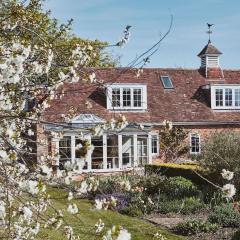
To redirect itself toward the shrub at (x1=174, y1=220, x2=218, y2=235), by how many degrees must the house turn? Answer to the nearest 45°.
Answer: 0° — it already faces it

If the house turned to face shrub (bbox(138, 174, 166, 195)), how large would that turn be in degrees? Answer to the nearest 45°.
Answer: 0° — it already faces it

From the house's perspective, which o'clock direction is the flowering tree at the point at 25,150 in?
The flowering tree is roughly at 12 o'clock from the house.

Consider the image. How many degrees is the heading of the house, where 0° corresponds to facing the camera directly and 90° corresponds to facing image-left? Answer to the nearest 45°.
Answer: approximately 0°

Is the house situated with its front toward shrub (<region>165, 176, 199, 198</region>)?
yes

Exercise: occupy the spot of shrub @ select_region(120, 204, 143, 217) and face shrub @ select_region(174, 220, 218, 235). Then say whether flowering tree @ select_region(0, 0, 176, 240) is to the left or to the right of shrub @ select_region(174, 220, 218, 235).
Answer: right

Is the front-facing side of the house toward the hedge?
yes

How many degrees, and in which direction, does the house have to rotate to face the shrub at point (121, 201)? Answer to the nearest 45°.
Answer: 0° — it already faces it

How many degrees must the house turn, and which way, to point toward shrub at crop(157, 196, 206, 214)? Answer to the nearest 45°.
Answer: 0° — it already faces it
